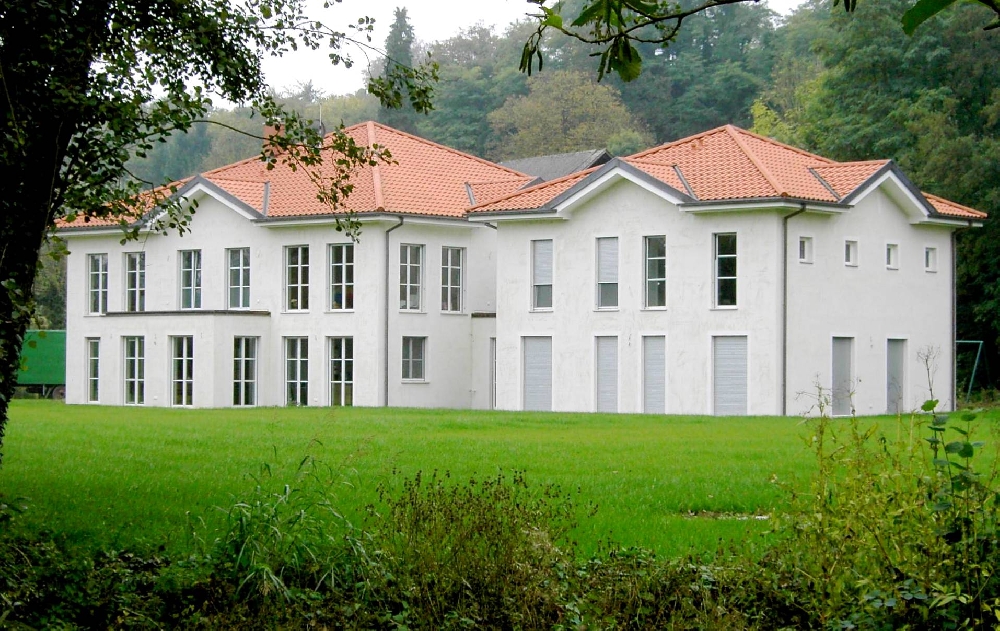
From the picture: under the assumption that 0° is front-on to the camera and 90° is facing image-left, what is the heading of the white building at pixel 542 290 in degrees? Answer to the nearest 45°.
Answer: approximately 45°

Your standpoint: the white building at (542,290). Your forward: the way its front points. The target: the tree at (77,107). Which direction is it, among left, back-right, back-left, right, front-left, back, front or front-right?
front-left
